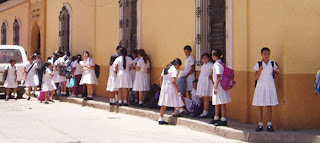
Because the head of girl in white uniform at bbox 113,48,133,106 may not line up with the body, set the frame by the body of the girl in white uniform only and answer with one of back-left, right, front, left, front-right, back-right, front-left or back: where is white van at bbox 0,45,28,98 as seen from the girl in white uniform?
front-left

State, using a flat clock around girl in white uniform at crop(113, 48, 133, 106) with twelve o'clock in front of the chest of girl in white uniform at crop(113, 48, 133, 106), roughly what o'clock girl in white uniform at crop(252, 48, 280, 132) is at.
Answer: girl in white uniform at crop(252, 48, 280, 132) is roughly at 5 o'clock from girl in white uniform at crop(113, 48, 133, 106).

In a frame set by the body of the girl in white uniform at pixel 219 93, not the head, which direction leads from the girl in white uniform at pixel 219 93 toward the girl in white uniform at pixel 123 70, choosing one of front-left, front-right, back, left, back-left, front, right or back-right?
front-right

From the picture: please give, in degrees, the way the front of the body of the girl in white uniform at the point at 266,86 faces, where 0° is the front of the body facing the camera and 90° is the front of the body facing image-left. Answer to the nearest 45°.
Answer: approximately 0°

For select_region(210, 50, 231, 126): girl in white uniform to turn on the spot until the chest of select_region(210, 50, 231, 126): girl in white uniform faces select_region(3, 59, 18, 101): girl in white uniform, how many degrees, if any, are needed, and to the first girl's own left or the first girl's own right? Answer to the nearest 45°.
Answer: approximately 45° to the first girl's own right

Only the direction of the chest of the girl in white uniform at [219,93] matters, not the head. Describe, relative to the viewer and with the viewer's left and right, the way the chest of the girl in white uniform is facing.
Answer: facing to the left of the viewer

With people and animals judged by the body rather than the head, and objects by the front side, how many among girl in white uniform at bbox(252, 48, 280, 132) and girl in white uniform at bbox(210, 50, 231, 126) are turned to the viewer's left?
1

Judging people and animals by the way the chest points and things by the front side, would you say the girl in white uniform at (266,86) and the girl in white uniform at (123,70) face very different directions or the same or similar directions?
very different directions

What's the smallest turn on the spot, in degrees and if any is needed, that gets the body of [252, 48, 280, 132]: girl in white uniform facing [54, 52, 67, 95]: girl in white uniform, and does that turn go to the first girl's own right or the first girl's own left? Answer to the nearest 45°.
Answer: approximately 135° to the first girl's own right

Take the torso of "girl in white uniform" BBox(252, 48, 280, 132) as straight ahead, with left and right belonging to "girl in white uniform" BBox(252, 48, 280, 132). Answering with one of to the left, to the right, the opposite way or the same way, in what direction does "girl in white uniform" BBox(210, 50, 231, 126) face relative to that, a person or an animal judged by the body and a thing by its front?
to the right
